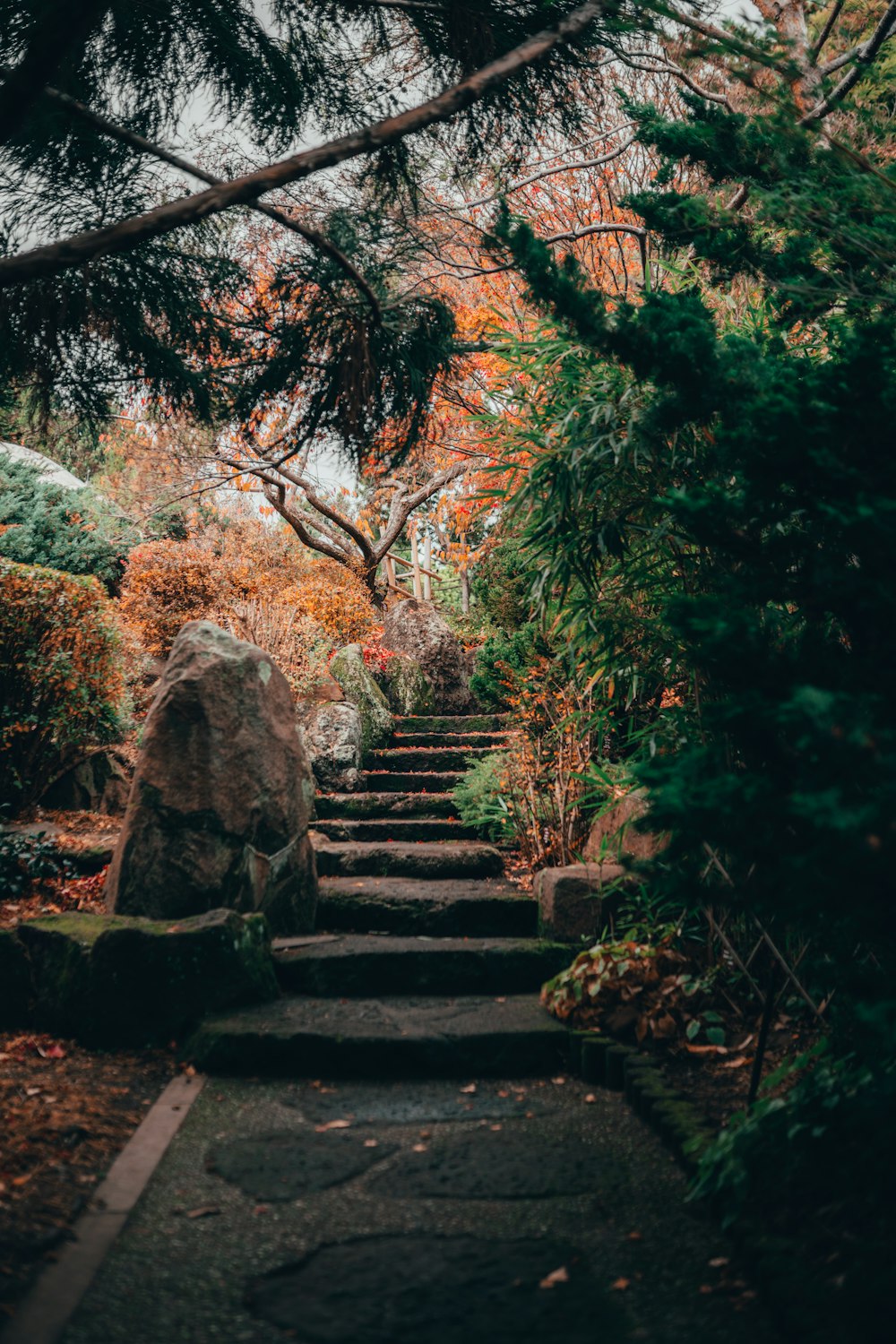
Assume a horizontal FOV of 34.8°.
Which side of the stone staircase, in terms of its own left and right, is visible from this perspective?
front

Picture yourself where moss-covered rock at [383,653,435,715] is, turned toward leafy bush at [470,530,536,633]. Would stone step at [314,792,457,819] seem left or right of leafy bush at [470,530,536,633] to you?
right

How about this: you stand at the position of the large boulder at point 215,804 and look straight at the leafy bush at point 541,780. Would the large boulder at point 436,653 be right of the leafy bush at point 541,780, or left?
left

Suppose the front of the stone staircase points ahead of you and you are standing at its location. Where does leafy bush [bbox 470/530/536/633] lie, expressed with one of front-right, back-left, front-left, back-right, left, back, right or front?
back

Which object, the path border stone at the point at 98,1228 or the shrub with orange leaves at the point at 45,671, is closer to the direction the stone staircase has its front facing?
the path border stone

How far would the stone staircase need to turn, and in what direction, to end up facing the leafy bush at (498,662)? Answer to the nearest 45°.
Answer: approximately 180°

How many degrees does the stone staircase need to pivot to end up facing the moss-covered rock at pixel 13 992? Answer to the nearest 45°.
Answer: approximately 90° to its right

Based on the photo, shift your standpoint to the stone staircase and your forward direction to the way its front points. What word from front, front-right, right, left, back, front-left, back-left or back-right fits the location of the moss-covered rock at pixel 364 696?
back

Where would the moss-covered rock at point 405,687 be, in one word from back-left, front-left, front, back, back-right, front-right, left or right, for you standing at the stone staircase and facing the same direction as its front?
back

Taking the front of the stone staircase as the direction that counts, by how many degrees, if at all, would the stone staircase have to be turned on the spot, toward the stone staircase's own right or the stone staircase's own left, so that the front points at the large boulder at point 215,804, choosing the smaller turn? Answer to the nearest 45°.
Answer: approximately 90° to the stone staircase's own right

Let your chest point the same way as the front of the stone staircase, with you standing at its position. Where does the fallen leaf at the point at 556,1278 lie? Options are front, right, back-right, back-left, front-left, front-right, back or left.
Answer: front

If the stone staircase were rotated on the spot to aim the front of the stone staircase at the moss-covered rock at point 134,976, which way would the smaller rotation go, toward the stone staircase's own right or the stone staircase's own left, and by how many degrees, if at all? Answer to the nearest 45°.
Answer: approximately 45° to the stone staircase's own right
